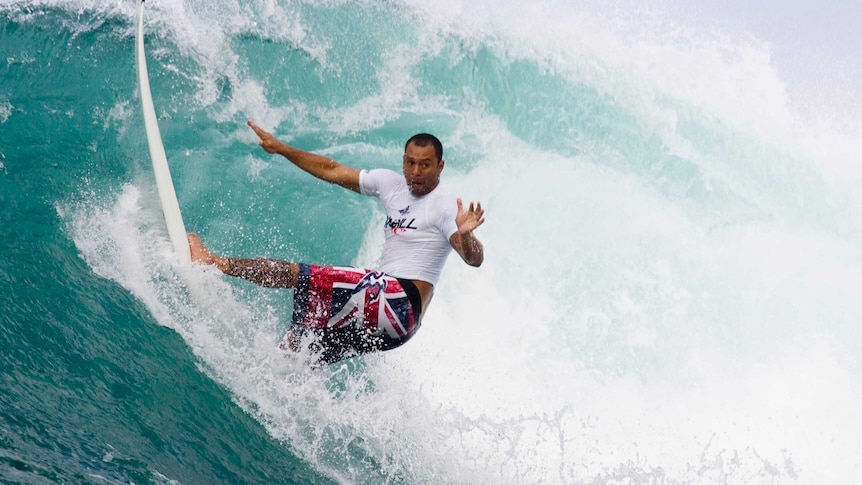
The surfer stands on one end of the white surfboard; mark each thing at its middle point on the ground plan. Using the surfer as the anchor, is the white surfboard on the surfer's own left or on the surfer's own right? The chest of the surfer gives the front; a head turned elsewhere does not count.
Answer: on the surfer's own right

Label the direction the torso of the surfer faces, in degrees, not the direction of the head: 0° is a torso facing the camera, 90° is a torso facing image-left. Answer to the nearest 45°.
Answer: approximately 45°
